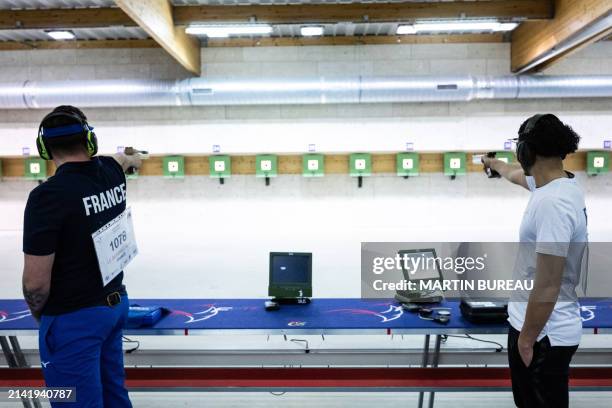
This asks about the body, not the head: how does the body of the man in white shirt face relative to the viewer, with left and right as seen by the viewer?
facing to the left of the viewer

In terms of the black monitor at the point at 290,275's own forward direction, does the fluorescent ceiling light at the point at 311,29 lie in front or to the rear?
to the rear

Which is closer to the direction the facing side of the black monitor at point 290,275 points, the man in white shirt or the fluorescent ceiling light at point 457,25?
the man in white shirt

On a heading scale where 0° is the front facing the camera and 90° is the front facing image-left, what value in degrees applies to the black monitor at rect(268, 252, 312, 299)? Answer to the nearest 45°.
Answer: approximately 0°

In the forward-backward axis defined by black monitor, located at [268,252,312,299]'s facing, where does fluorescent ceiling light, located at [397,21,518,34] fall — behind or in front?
behind

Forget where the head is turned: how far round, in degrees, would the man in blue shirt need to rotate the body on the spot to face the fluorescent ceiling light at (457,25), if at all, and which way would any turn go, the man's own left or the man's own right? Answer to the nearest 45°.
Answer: approximately 90° to the man's own right

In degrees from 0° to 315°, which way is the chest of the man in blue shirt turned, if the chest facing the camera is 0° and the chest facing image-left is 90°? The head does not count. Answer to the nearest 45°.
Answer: approximately 135°

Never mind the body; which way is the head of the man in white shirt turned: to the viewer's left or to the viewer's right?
to the viewer's left

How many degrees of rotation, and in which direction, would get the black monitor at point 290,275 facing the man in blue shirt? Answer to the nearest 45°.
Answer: approximately 45° to its right
